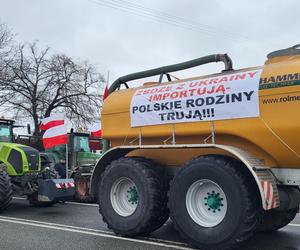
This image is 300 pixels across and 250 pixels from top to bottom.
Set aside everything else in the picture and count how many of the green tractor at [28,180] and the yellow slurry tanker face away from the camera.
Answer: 0
